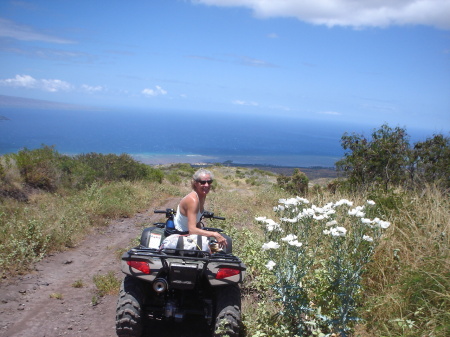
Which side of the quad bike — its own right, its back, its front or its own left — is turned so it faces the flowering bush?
right

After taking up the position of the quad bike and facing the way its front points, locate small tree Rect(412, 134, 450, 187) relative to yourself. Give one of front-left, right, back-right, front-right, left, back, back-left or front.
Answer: front-right

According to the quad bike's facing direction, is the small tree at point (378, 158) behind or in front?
in front

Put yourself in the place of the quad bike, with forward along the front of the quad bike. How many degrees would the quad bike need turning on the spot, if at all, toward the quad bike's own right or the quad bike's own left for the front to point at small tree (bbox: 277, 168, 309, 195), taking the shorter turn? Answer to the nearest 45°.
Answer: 0° — it already faces it

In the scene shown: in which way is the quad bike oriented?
away from the camera

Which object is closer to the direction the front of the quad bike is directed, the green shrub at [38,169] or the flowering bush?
the green shrub
